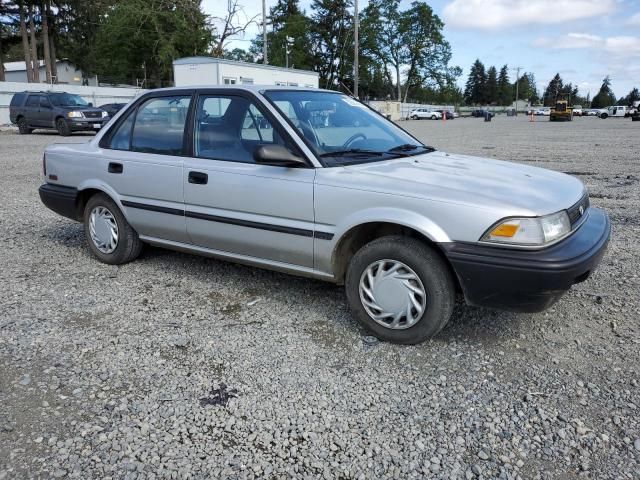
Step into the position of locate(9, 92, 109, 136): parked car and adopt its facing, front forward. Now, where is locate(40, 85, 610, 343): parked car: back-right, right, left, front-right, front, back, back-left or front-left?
front-right

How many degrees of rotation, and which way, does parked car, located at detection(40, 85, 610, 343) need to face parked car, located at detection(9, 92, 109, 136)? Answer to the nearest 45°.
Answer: approximately 180°

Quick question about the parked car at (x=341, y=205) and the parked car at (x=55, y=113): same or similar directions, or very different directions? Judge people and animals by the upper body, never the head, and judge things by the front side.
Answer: same or similar directions

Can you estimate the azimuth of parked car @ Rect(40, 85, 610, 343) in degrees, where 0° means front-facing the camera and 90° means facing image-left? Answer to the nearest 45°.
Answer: approximately 315°

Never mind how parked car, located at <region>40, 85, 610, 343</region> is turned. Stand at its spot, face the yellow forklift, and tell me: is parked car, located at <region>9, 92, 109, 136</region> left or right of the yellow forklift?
left

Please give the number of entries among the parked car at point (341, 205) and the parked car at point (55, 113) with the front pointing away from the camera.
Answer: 0

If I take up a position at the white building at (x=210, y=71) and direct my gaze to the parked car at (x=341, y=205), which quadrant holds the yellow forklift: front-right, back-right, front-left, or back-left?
back-left

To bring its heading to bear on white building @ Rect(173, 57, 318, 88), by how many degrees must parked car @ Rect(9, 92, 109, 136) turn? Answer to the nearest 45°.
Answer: approximately 45° to its left

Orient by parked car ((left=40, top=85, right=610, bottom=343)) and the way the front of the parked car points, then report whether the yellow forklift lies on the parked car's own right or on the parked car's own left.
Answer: on the parked car's own left

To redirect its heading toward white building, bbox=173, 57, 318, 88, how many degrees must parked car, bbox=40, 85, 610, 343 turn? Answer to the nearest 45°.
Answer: approximately 135° to its left

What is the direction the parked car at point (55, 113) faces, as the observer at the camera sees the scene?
facing the viewer and to the right of the viewer
